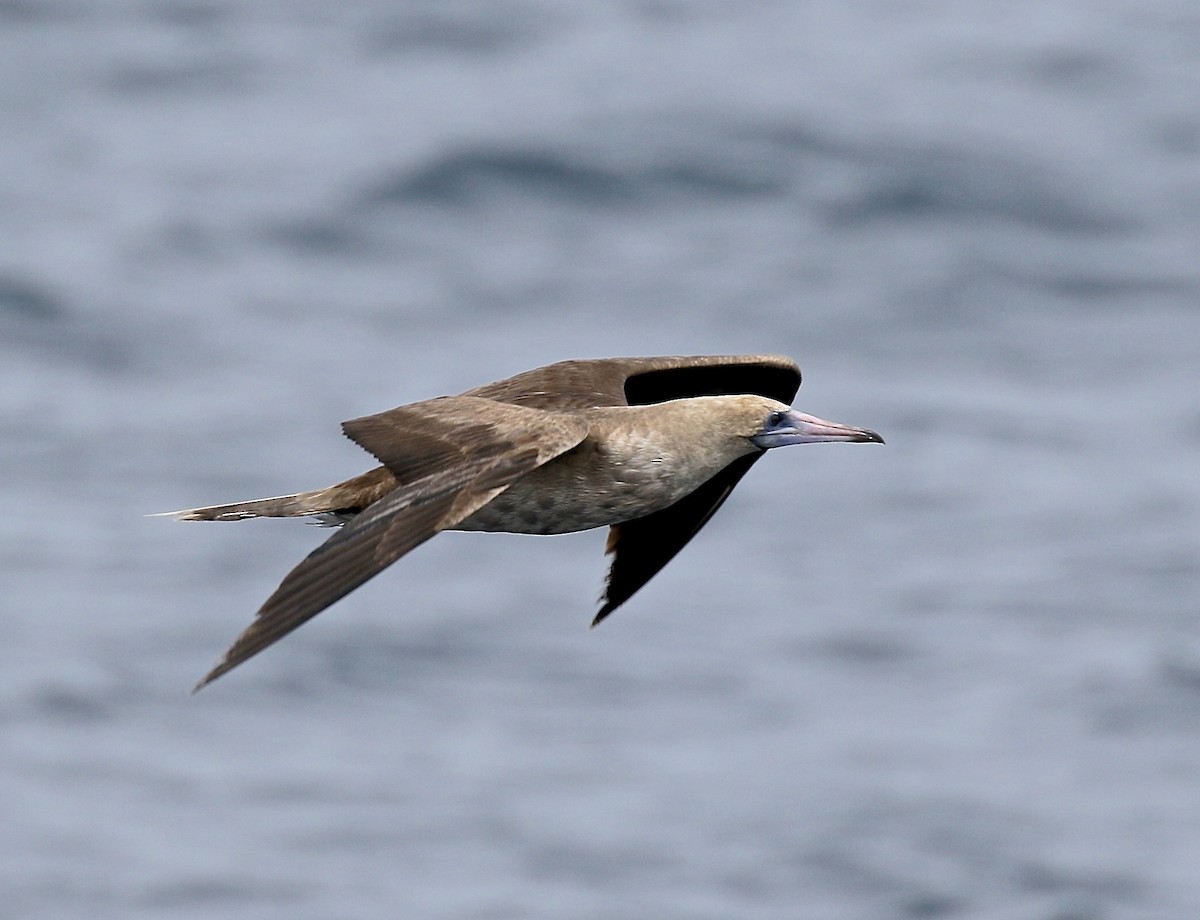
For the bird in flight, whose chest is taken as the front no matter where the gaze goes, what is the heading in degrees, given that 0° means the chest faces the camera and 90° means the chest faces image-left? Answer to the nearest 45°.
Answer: approximately 270°
